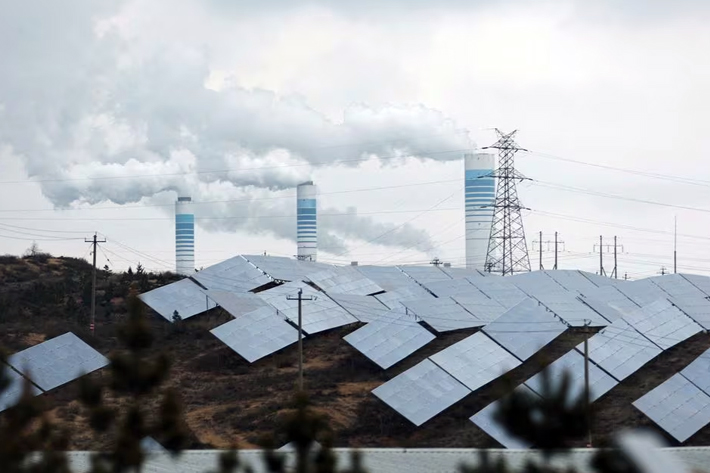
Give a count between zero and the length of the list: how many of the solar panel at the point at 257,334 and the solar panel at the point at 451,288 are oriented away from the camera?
0

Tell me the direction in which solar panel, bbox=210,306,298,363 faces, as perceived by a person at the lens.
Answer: facing the viewer and to the right of the viewer

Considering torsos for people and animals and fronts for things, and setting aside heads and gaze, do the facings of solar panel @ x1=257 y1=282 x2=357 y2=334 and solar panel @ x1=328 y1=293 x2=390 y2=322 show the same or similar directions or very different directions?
same or similar directions

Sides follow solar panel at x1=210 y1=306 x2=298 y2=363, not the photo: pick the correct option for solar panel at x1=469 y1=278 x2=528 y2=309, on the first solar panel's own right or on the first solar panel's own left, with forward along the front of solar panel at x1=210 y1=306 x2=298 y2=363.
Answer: on the first solar panel's own left

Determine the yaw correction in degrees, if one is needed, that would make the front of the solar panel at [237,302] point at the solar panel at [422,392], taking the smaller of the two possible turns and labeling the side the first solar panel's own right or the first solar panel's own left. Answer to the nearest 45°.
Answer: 0° — it already faces it

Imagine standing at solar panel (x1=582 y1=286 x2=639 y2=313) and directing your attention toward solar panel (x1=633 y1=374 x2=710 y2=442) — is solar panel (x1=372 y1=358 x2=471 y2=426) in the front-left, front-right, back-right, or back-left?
front-right

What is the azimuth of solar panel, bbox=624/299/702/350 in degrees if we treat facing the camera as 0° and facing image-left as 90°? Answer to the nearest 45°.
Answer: approximately 315°

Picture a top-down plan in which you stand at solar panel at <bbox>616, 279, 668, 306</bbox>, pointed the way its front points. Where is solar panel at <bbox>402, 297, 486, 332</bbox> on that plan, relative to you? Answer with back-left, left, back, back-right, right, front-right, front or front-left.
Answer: right

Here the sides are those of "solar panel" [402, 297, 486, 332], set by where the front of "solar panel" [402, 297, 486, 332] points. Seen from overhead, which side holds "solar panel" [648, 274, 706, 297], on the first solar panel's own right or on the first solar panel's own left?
on the first solar panel's own left

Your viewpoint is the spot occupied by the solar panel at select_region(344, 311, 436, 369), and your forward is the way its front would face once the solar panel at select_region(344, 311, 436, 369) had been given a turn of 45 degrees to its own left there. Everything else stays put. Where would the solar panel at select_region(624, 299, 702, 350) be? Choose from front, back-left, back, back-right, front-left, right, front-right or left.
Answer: front
